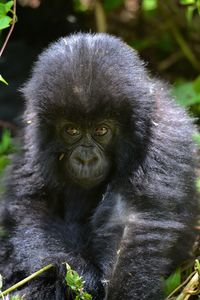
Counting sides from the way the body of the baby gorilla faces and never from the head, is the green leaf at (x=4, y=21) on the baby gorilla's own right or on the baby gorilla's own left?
on the baby gorilla's own right

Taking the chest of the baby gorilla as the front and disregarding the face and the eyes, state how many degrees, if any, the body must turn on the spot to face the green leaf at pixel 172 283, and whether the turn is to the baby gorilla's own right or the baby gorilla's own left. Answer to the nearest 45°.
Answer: approximately 90° to the baby gorilla's own left

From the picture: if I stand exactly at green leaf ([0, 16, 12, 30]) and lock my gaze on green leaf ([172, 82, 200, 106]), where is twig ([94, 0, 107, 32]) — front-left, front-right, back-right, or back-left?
front-left

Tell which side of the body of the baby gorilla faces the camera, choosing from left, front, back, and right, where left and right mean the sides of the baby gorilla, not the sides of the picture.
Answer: front

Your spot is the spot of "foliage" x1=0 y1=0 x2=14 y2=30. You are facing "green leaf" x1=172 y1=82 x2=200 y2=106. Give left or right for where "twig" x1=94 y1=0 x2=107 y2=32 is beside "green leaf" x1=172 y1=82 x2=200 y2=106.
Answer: left

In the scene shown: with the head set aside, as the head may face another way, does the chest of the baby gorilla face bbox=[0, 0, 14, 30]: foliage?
no
